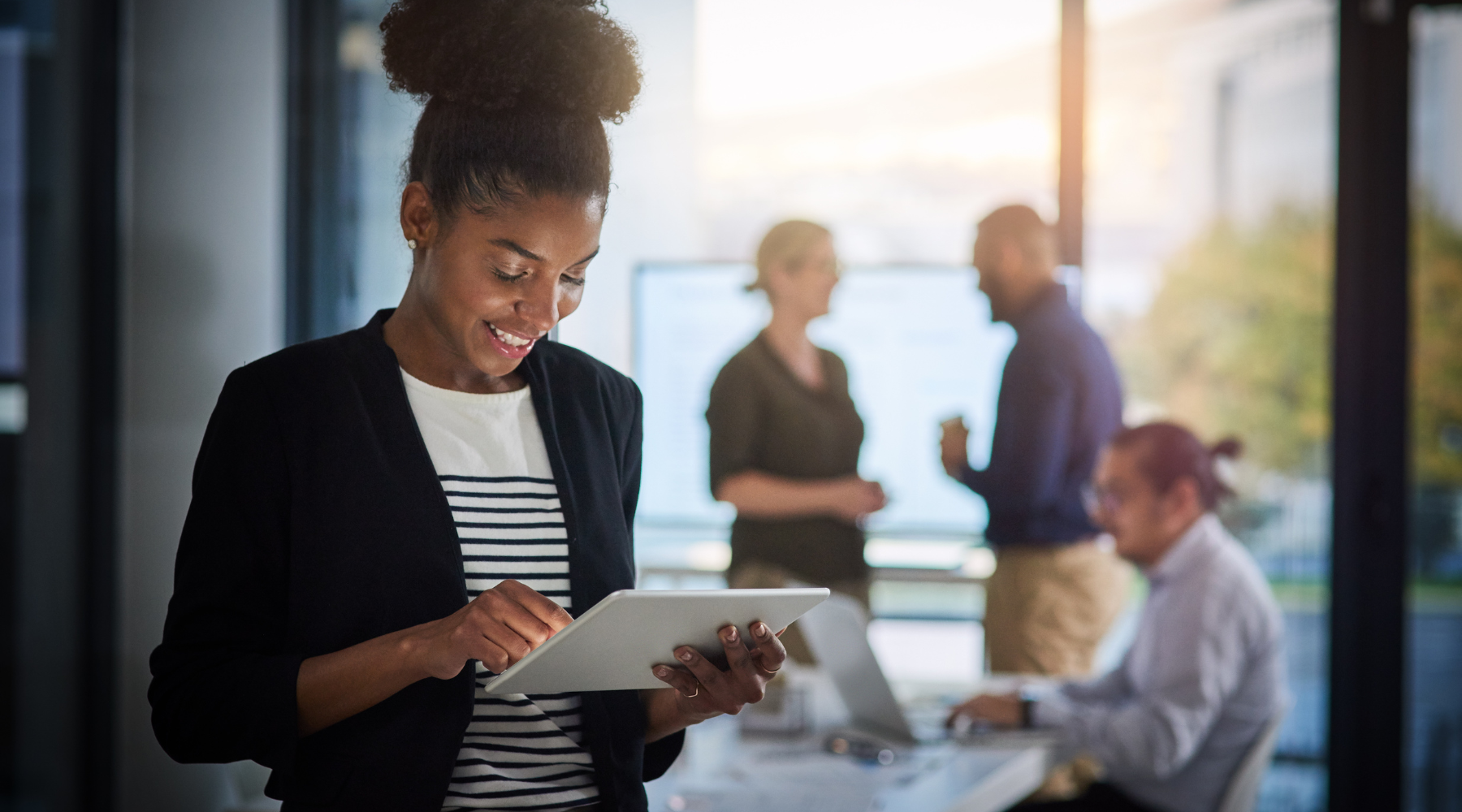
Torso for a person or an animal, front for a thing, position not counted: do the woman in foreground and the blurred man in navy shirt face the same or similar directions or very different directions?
very different directions

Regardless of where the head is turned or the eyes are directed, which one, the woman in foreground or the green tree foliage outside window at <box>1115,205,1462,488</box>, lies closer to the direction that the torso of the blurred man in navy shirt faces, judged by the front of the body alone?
the woman in foreground

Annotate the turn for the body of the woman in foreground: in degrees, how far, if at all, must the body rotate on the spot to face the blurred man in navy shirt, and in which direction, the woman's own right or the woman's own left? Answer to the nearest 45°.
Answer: approximately 90° to the woman's own left

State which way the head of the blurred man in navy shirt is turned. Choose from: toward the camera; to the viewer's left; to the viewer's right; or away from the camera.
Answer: to the viewer's left

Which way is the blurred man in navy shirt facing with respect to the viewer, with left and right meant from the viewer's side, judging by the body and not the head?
facing to the left of the viewer

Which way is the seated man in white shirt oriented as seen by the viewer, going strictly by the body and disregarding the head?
to the viewer's left

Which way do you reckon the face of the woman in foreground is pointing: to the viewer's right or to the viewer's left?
to the viewer's right

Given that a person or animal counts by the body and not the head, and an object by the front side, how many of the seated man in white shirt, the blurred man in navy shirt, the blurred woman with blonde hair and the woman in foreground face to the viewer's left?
2

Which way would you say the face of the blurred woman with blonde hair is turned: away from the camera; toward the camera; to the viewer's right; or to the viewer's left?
to the viewer's right

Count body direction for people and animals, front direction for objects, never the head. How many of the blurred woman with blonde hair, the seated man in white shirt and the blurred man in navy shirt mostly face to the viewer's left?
2

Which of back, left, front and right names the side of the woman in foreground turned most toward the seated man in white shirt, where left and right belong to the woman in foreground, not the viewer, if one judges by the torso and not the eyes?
left
